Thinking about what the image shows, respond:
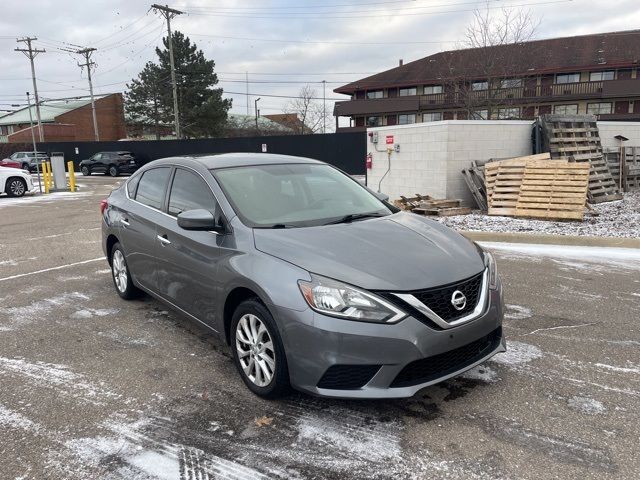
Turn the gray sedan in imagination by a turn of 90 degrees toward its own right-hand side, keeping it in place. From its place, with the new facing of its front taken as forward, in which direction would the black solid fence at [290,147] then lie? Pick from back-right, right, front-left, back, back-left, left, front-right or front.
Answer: back-right

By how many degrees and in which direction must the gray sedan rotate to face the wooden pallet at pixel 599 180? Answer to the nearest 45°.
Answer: approximately 90° to its left

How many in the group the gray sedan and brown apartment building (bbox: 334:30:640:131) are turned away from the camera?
0

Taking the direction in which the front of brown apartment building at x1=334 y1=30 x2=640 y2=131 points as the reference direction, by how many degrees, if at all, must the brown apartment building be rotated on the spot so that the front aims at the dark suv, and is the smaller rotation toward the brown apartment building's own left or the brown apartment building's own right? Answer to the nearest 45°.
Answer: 0° — it already faces it

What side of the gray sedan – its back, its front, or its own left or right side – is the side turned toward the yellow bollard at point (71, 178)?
back

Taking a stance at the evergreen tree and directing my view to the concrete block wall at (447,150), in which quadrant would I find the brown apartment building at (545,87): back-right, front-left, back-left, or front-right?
front-left

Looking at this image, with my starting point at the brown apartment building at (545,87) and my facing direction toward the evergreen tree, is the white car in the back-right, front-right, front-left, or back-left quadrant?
front-left

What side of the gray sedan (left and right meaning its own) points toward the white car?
back

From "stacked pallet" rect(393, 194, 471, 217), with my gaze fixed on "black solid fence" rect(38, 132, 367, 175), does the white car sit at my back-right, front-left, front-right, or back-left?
front-left

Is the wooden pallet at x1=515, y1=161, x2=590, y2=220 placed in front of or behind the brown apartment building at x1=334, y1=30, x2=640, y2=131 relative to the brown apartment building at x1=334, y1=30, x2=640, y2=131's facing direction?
in front

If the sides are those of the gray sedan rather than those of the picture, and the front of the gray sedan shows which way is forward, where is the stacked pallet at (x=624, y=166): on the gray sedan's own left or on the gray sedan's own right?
on the gray sedan's own left

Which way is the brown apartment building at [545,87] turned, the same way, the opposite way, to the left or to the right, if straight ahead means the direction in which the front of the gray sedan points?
to the right

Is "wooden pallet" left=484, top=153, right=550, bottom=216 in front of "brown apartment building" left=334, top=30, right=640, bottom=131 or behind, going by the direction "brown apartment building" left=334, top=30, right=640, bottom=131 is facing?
in front

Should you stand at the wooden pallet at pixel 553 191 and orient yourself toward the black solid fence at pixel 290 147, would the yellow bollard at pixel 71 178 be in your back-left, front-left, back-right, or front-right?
front-left

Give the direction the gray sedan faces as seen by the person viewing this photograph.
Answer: facing the viewer and to the right of the viewer

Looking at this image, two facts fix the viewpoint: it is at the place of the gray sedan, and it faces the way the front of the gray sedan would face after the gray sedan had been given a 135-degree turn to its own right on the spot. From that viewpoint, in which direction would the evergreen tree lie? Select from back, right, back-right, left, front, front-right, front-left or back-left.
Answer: right

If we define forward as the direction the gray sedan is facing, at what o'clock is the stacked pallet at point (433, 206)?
The stacked pallet is roughly at 8 o'clock from the gray sedan.

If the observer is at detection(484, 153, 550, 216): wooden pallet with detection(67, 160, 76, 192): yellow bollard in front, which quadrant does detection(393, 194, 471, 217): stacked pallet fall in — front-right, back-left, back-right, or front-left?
front-left

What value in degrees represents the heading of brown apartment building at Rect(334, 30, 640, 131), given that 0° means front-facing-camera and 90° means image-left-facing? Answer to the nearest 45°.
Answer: approximately 45°
